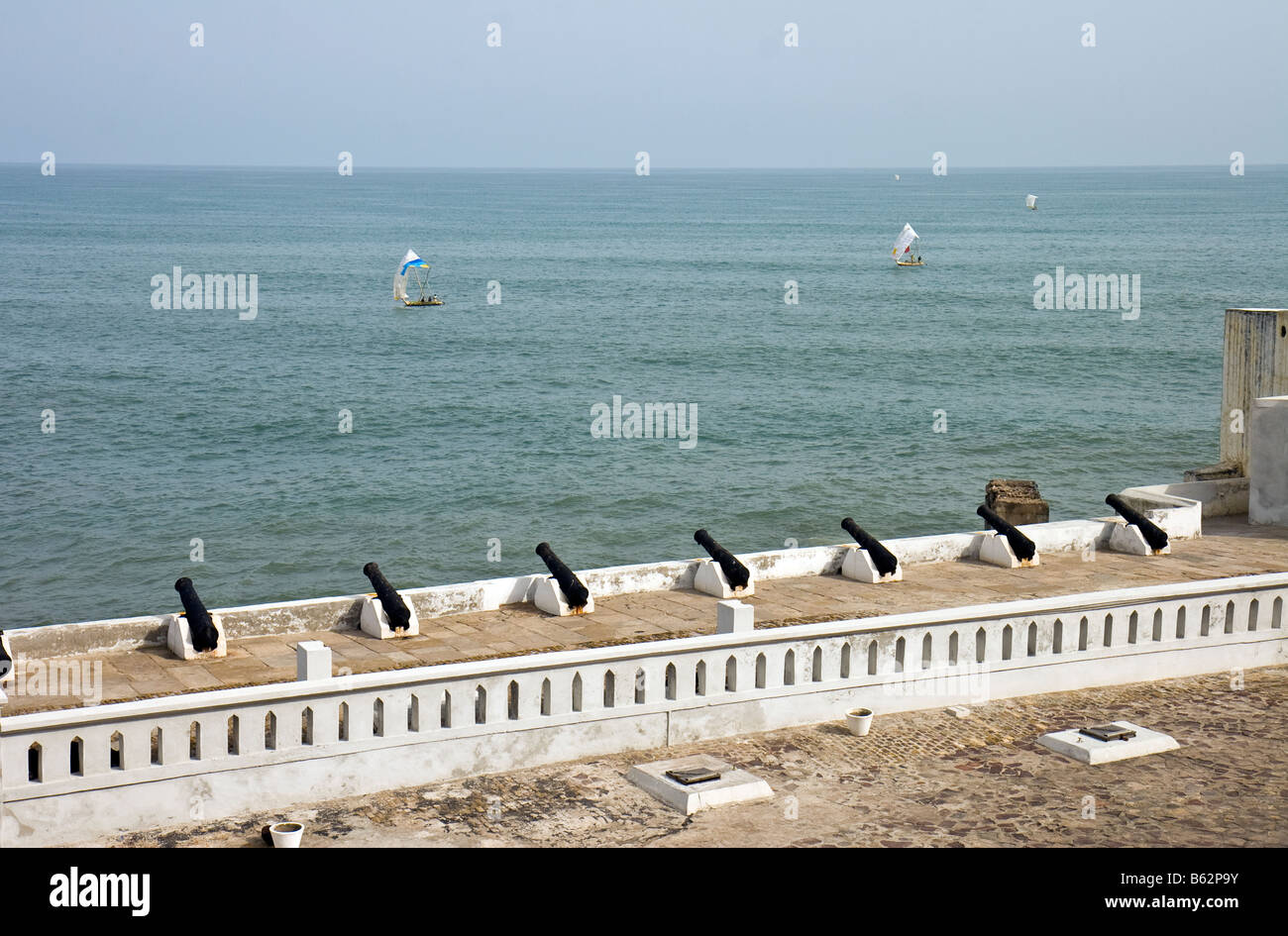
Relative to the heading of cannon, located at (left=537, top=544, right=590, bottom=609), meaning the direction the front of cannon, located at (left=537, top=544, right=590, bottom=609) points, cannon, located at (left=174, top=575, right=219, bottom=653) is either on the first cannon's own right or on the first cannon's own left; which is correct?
on the first cannon's own left

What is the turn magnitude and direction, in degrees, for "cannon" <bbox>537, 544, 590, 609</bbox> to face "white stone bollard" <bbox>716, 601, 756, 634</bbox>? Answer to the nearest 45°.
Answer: approximately 180°

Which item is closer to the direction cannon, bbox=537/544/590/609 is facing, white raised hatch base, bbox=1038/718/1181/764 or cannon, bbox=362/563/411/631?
the cannon

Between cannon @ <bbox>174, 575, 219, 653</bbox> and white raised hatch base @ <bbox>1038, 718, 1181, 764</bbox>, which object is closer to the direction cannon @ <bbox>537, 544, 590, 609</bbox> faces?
the cannon

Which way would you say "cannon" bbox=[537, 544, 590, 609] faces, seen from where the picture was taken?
facing away from the viewer and to the left of the viewer

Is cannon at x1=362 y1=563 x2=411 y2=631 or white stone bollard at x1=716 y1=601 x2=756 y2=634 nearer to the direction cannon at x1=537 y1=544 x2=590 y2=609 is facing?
the cannon

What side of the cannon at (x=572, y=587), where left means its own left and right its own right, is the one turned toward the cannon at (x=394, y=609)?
left

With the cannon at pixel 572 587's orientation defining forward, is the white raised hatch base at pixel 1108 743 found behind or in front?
behind

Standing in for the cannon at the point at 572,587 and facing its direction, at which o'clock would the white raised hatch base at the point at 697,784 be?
The white raised hatch base is roughly at 7 o'clock from the cannon.
